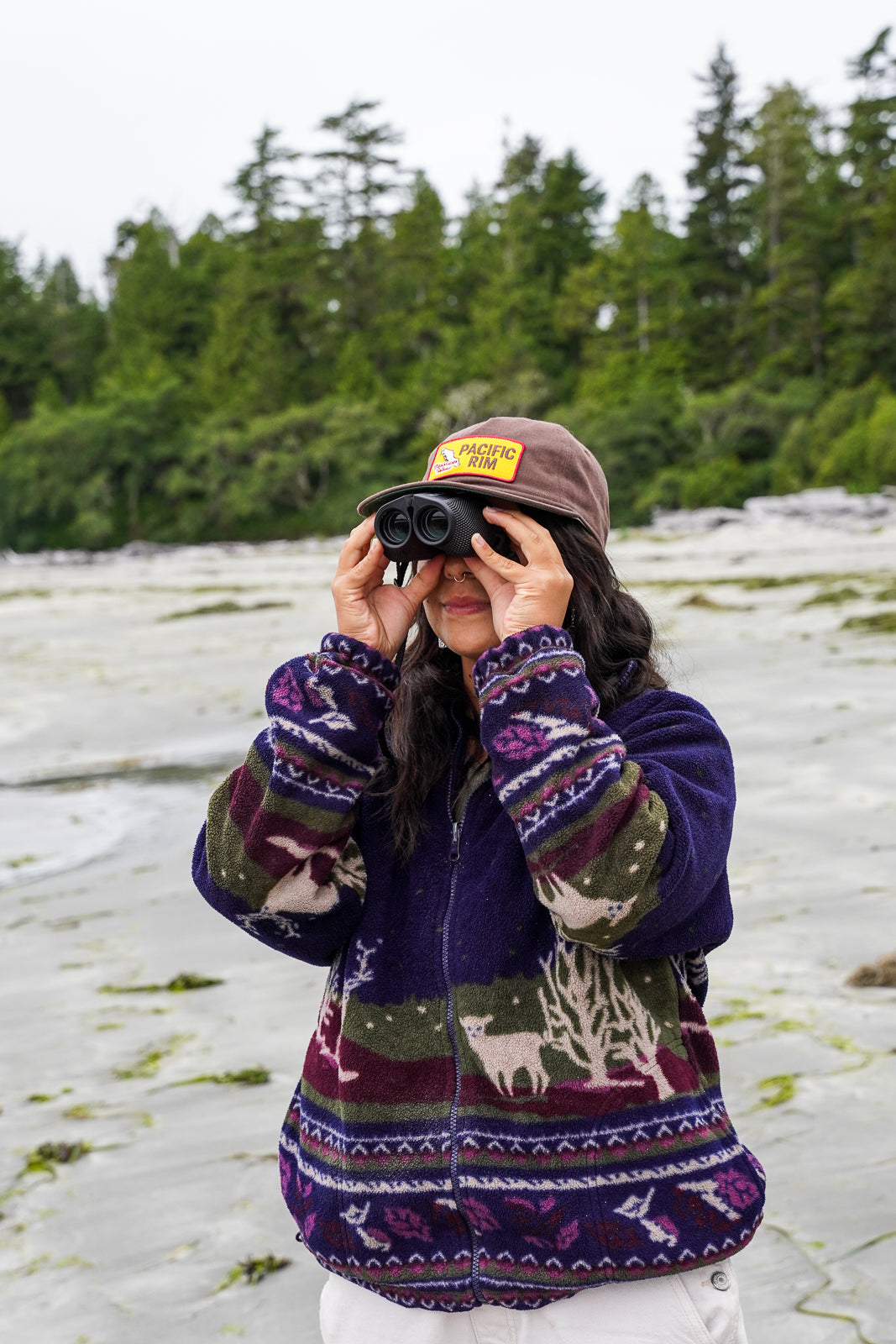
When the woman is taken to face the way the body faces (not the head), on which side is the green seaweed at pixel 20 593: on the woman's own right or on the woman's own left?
on the woman's own right

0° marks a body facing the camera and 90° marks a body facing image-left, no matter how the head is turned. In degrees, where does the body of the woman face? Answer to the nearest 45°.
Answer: approximately 45°

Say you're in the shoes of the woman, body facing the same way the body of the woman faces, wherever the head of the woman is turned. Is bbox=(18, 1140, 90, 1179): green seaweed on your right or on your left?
on your right

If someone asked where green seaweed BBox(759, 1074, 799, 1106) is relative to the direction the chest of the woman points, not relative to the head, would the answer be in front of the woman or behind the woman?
behind

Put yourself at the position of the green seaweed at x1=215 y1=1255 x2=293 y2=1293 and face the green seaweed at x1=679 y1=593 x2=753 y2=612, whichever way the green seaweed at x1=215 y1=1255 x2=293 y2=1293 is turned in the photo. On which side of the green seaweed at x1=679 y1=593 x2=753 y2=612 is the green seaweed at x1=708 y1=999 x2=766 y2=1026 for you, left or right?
right

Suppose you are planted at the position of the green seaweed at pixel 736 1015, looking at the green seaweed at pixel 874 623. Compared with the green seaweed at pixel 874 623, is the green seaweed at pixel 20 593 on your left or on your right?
left

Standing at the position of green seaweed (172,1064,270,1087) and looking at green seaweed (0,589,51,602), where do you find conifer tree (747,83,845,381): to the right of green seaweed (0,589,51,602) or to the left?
right

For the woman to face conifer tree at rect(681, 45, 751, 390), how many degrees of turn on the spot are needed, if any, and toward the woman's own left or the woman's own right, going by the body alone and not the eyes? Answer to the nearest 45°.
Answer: approximately 135° to the woman's own right

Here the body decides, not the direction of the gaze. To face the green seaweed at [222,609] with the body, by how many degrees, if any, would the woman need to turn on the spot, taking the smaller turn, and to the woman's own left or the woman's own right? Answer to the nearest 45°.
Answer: approximately 135° to the woman's own right
